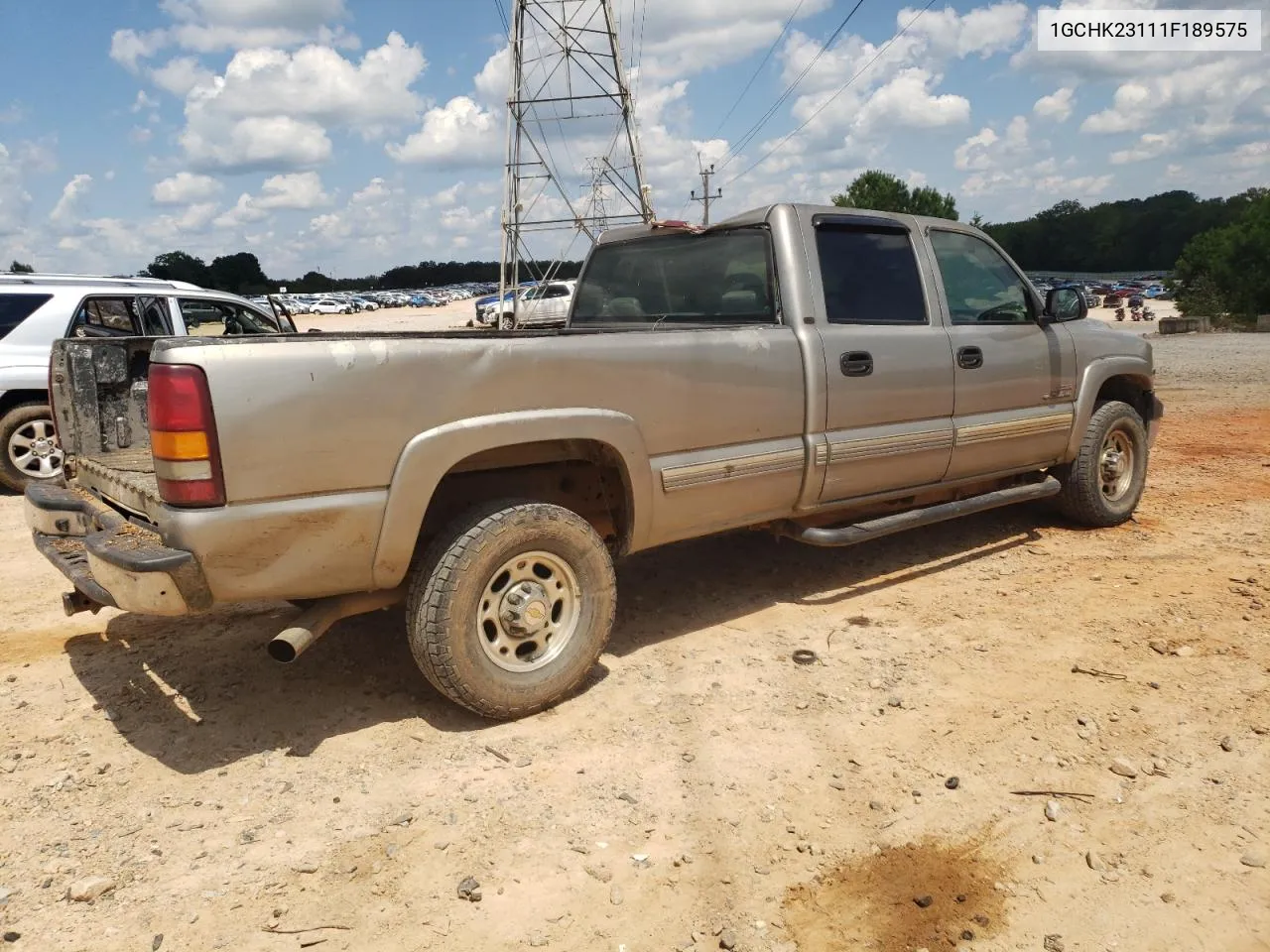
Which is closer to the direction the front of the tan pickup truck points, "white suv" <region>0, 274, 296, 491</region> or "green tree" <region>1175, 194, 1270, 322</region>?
the green tree

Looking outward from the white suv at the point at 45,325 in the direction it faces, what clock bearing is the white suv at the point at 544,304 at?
the white suv at the point at 544,304 is roughly at 10 o'clock from the white suv at the point at 45,325.

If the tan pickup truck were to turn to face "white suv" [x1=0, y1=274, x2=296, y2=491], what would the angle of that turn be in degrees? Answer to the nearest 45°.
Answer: approximately 90° to its left

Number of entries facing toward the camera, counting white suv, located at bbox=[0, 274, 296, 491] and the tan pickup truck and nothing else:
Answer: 0

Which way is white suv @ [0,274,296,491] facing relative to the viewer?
to the viewer's right

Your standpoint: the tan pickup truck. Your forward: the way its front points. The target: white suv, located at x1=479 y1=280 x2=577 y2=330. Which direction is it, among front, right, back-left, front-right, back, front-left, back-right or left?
front-left

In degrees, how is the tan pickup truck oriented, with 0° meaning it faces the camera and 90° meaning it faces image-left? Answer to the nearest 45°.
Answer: approximately 225°

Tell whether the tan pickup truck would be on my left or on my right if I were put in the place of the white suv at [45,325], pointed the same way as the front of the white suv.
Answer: on my right

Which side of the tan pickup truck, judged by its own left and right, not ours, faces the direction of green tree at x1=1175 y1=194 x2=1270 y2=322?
front

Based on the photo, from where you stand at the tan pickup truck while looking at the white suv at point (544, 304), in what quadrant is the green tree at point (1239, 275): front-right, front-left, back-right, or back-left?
front-right

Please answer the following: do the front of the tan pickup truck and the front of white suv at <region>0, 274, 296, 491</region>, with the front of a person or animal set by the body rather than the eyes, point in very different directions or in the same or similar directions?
same or similar directions

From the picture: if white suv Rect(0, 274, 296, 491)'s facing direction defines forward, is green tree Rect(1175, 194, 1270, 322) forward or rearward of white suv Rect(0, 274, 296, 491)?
forward

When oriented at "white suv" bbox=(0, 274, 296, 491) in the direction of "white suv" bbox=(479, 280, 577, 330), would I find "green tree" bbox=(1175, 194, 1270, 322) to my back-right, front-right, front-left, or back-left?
front-right

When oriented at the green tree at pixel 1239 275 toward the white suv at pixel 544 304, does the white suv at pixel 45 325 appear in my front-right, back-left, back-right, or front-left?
front-left

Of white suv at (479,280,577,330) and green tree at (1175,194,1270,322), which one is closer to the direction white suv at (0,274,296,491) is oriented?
the green tree
